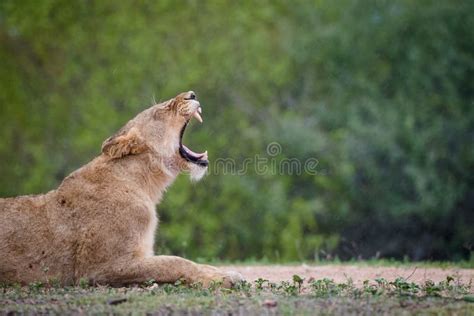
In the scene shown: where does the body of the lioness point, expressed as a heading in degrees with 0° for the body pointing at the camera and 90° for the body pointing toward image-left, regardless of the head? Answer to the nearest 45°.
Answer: approximately 270°

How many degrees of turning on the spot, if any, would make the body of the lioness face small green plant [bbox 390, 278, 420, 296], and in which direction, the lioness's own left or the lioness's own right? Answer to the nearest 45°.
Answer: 0° — it already faces it
